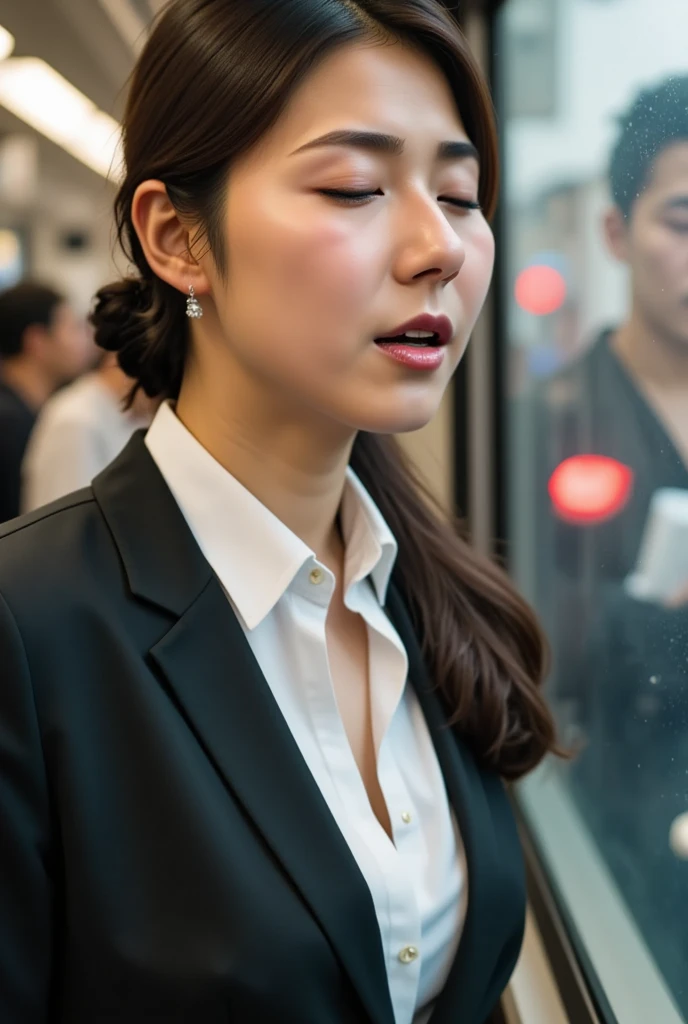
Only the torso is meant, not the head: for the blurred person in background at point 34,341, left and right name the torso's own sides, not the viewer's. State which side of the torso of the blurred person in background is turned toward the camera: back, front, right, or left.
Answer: right

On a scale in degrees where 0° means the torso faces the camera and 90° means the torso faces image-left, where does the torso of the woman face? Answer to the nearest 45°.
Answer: approximately 315°

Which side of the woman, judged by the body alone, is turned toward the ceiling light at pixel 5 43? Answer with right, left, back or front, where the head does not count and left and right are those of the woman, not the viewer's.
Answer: back
